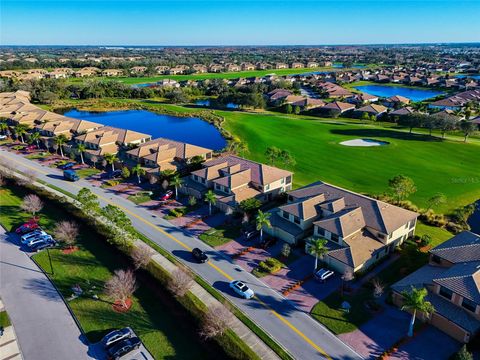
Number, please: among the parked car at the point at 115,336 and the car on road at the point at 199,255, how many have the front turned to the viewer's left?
0

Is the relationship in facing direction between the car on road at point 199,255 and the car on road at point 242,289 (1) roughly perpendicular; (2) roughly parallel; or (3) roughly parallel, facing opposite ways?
roughly parallel

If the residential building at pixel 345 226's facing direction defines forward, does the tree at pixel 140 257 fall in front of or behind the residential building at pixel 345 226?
in front

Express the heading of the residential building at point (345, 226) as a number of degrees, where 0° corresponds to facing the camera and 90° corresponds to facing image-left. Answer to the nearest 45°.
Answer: approximately 45°

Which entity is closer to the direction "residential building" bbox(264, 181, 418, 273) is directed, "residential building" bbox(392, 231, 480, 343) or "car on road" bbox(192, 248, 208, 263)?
the car on road

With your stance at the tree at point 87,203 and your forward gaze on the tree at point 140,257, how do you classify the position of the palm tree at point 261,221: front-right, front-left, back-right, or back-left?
front-left

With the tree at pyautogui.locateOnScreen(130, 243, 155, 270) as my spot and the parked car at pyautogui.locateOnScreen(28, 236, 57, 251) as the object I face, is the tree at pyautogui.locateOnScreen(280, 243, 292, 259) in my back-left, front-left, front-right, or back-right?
back-right

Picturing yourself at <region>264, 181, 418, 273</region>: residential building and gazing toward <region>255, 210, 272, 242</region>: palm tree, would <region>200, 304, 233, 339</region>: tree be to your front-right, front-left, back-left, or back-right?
front-left

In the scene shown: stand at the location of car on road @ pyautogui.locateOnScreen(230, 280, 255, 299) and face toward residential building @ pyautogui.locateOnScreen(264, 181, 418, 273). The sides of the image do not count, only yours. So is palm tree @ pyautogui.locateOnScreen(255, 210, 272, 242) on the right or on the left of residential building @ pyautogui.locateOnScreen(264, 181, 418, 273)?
left

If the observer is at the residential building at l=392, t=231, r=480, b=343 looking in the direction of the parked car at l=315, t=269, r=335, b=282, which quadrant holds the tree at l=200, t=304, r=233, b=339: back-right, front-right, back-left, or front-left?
front-left

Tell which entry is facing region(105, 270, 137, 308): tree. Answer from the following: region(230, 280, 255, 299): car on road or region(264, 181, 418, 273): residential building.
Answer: the residential building
